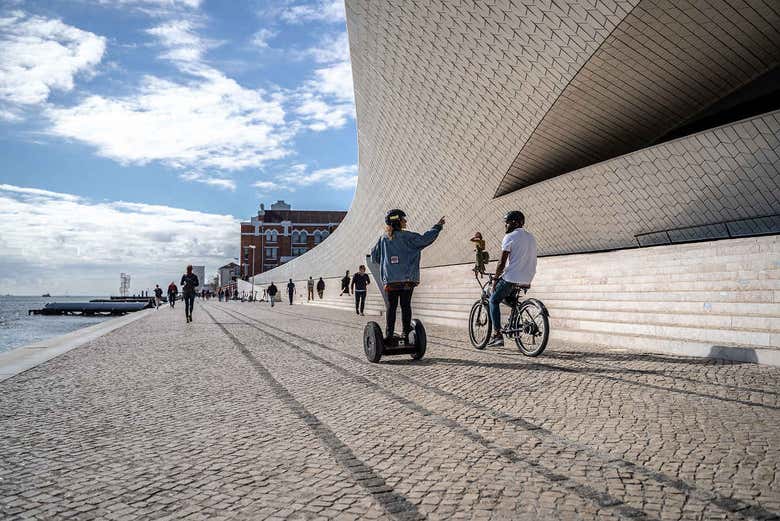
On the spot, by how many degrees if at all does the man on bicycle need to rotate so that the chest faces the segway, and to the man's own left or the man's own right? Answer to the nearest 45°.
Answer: approximately 45° to the man's own left

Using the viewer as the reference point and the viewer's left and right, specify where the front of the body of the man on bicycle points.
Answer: facing away from the viewer and to the left of the viewer

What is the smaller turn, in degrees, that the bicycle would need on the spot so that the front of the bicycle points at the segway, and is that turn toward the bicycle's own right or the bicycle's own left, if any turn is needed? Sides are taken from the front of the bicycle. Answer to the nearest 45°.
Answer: approximately 45° to the bicycle's own left

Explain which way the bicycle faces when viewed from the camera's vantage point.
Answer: facing away from the viewer and to the left of the viewer
